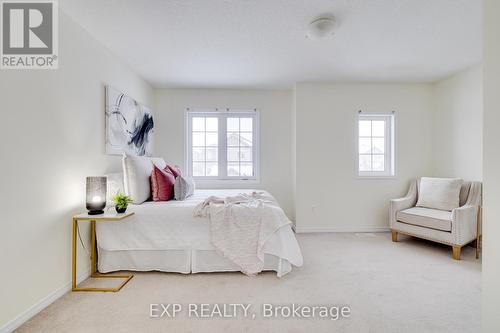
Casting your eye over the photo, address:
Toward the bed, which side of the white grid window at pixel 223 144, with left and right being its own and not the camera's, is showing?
front

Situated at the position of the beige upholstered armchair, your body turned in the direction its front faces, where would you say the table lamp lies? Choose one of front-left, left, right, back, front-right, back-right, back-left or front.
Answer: front

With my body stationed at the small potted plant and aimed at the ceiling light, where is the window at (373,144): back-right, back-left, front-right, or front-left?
front-left

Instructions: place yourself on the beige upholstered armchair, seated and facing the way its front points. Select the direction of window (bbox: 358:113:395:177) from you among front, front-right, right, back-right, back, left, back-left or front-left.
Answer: right

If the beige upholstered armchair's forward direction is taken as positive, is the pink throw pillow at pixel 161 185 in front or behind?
in front

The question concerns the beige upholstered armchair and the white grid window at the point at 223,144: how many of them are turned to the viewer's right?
0

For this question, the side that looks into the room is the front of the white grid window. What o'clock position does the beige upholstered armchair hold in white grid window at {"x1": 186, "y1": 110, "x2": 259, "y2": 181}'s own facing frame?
The beige upholstered armchair is roughly at 10 o'clock from the white grid window.

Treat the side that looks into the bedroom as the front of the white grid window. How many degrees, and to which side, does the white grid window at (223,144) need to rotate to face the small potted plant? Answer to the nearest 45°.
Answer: approximately 45° to its right

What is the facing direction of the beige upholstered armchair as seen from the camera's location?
facing the viewer and to the left of the viewer

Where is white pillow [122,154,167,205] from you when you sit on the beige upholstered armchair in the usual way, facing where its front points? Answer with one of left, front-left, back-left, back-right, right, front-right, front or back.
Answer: front

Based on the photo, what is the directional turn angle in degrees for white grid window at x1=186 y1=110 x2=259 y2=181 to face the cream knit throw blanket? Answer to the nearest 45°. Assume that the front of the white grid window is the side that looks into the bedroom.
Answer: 0° — it already faces it

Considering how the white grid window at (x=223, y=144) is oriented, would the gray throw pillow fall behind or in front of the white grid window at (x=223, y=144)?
in front

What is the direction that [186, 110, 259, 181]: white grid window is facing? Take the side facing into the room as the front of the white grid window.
toward the camera

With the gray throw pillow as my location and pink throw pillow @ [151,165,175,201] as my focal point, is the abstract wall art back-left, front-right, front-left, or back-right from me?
front-right

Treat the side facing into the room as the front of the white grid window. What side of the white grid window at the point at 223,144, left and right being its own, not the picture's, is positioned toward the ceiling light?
front
